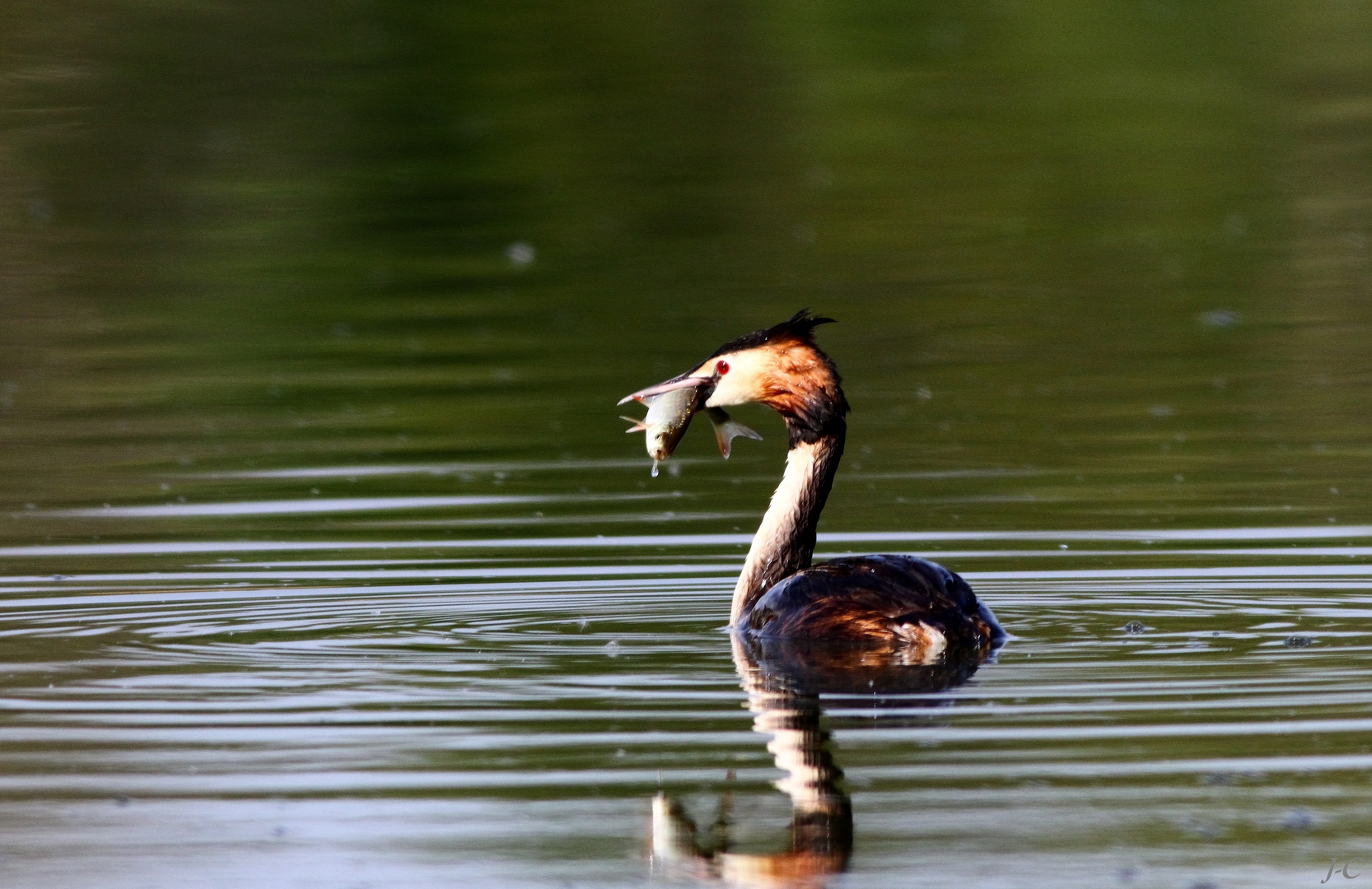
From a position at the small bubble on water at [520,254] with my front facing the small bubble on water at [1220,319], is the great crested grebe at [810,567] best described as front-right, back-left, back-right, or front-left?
front-right

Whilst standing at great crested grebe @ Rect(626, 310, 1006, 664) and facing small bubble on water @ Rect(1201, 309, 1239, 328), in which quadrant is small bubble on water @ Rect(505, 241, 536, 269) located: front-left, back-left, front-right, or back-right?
front-left

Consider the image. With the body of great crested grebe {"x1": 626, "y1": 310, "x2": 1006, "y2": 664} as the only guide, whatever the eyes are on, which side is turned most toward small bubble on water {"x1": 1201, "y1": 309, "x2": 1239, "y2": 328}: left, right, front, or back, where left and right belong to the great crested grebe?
right

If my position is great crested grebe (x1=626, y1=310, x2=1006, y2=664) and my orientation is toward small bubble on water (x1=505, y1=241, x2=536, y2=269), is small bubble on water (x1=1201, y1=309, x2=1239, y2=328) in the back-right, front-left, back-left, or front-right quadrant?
front-right

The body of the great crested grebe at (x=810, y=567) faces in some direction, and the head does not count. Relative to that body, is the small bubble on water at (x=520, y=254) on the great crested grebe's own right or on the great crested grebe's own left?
on the great crested grebe's own right

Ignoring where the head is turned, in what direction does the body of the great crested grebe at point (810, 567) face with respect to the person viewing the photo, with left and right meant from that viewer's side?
facing to the left of the viewer

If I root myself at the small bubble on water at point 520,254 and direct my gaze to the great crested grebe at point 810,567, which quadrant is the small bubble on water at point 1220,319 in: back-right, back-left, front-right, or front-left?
front-left
